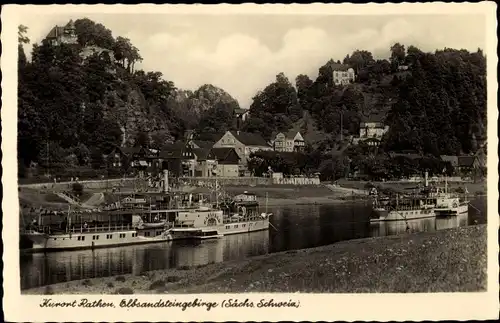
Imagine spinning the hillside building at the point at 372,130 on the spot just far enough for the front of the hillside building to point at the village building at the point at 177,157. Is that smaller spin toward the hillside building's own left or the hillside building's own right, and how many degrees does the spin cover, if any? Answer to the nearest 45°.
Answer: approximately 90° to the hillside building's own right

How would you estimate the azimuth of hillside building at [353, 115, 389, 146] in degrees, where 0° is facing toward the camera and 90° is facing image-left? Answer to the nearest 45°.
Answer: approximately 0°

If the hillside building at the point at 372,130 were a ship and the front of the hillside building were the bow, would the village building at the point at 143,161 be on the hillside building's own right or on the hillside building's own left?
on the hillside building's own right

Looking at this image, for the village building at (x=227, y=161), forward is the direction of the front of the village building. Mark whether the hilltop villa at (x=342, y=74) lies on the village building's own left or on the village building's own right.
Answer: on the village building's own left
